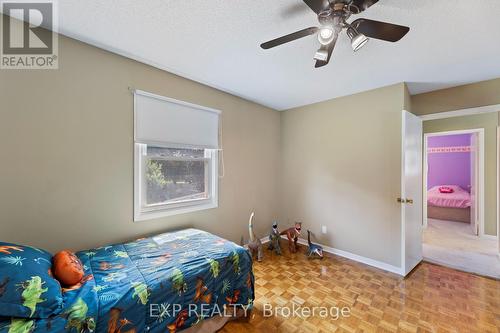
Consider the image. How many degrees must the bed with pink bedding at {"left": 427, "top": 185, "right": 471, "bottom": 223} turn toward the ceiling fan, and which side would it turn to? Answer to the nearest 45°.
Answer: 0° — it already faces it

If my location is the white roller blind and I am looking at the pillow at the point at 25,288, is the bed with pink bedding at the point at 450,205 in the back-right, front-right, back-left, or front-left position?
back-left

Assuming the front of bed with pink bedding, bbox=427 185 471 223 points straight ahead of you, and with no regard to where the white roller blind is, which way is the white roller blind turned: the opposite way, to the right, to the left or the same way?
to the left

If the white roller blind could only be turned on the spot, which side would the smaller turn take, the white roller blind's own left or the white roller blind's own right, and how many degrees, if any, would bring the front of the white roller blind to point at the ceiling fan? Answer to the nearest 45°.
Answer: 0° — it already faces it

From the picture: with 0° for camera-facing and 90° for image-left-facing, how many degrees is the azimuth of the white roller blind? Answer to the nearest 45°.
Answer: approximately 315°

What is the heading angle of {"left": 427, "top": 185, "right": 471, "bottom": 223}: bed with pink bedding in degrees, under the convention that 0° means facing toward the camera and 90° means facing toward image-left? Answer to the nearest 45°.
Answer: approximately 0°

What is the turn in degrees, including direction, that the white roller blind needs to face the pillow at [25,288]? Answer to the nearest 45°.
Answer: approximately 90° to its right

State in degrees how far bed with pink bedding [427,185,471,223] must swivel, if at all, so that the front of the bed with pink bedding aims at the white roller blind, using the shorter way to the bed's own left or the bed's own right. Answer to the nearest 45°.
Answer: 0° — it already faces it
